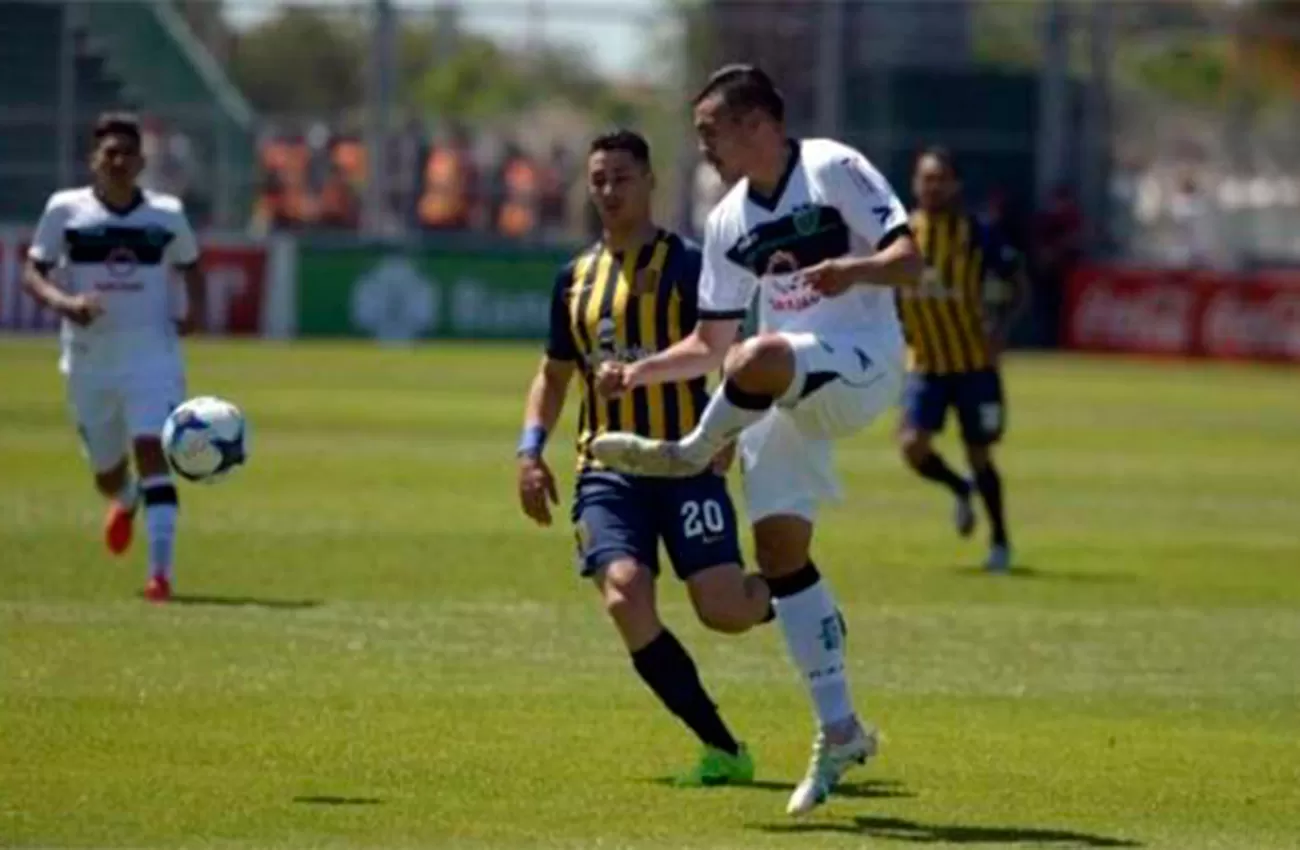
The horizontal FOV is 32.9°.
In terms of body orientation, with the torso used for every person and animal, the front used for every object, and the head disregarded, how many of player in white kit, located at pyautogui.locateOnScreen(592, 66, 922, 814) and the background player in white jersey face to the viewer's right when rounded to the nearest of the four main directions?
0

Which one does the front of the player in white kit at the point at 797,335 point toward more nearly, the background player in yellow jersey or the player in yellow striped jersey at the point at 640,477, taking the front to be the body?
the player in yellow striped jersey

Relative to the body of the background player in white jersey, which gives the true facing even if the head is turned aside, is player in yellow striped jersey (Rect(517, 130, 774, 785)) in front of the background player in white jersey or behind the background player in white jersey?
in front

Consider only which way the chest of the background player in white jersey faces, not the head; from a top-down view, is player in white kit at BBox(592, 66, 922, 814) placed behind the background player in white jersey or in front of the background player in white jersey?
in front

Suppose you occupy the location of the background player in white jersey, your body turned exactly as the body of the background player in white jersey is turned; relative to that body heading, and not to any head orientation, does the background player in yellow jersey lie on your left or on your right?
on your left

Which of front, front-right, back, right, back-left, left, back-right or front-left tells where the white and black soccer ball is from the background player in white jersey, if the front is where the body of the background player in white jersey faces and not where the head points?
front

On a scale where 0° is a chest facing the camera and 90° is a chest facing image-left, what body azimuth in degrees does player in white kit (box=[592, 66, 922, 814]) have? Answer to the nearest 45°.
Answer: approximately 45°

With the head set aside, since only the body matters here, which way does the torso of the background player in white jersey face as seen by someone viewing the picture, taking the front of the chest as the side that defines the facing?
toward the camera

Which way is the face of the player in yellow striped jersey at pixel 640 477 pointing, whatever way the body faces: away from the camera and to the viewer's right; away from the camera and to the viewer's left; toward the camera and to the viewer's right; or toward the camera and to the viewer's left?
toward the camera and to the viewer's left

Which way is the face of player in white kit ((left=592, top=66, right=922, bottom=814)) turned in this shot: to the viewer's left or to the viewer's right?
to the viewer's left

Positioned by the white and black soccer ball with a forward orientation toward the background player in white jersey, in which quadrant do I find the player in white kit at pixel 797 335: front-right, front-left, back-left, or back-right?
back-right
